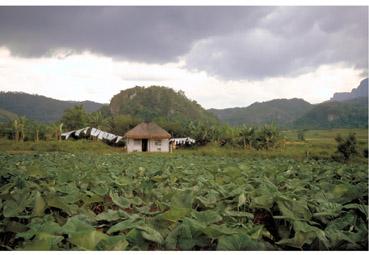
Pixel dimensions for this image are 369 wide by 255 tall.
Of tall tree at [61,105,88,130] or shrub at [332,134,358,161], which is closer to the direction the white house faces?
the shrub

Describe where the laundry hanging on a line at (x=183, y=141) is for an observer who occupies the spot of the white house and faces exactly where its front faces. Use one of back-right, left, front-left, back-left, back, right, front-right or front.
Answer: back-left

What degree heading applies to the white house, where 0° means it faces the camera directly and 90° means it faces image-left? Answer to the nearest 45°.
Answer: approximately 0°

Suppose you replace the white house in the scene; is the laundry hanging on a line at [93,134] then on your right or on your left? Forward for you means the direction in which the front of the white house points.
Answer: on your right

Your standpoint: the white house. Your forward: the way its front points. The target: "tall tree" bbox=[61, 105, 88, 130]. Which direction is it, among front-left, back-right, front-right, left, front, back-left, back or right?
back-right

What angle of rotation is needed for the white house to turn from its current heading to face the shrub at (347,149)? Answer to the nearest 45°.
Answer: approximately 45° to its left

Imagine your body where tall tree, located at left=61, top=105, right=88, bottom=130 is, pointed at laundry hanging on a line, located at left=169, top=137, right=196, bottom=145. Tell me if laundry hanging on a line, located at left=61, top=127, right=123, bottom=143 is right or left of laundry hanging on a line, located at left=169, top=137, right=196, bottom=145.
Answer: right

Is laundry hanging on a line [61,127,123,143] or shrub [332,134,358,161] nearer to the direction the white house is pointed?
the shrub
